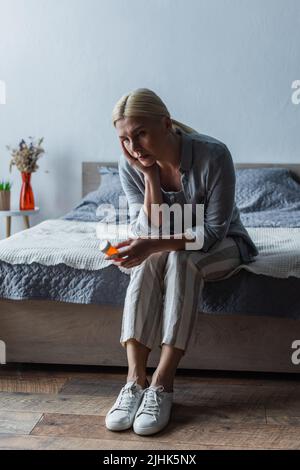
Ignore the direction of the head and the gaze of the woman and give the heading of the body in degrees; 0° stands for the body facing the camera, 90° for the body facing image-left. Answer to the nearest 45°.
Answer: approximately 45°

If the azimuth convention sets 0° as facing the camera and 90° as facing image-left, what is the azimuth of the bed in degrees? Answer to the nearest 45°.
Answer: approximately 0°

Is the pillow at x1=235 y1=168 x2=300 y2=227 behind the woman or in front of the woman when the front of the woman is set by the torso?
behind

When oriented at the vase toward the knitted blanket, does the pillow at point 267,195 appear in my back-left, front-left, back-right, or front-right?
front-left

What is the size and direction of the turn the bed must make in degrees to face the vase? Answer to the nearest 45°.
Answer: approximately 180°

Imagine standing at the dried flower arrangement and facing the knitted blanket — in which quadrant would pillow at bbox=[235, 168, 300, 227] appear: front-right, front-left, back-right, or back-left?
front-left
